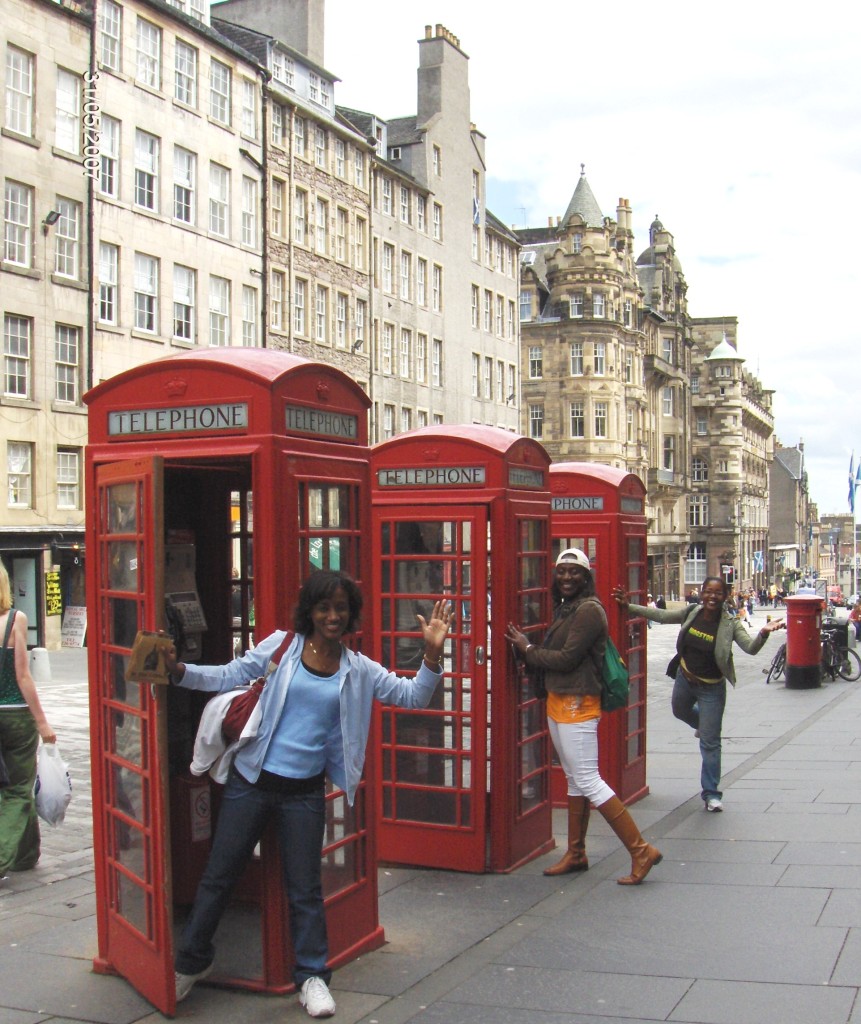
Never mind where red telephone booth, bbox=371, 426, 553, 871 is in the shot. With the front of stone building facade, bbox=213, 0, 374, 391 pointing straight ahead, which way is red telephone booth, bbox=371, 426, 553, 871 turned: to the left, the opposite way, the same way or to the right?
to the right

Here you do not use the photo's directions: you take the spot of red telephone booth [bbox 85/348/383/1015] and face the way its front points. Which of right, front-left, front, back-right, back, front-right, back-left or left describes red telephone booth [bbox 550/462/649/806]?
back

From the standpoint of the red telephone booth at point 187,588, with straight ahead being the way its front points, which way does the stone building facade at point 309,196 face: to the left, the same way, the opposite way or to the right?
to the left

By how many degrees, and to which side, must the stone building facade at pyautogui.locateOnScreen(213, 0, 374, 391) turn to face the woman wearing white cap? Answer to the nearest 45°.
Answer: approximately 45° to its right
